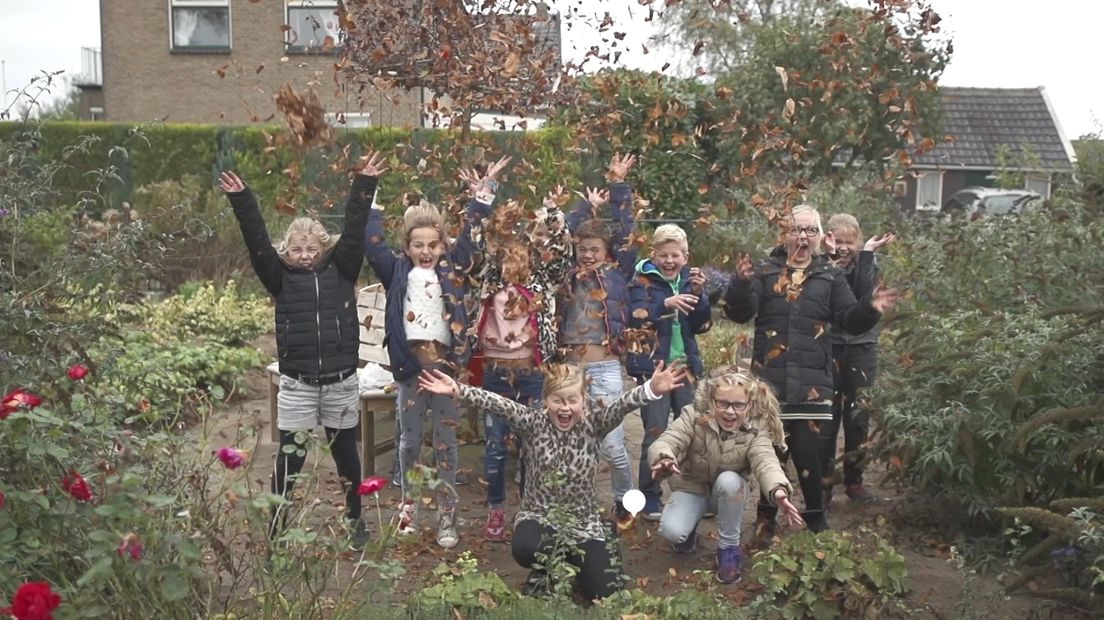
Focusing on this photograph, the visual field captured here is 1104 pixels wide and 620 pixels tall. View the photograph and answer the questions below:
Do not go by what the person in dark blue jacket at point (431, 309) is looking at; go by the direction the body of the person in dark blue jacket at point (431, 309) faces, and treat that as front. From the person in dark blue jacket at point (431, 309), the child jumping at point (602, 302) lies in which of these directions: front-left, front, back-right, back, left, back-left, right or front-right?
left

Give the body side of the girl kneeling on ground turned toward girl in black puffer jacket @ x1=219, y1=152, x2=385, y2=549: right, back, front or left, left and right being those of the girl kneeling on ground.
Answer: right

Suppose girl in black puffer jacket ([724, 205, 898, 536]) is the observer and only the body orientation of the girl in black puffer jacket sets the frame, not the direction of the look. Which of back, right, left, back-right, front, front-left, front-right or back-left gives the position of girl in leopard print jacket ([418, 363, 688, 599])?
front-right

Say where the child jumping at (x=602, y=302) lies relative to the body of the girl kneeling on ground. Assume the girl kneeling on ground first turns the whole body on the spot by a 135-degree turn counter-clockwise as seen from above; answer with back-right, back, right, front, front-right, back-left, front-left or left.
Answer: left

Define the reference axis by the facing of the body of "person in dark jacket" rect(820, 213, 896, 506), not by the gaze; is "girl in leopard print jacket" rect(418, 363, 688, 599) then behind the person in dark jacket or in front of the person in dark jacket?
in front

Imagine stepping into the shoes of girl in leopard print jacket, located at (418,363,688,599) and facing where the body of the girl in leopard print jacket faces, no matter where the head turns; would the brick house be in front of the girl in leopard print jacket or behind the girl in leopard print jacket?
behind

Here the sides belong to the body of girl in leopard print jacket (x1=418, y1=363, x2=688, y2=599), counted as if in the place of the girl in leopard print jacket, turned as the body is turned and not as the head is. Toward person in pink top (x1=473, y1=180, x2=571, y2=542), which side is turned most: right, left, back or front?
back

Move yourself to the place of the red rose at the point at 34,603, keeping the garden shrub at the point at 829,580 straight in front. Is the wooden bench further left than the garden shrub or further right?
left

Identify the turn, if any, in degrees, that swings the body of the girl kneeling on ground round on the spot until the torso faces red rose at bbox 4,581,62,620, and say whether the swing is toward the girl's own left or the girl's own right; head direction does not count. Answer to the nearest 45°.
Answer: approximately 45° to the girl's own right
